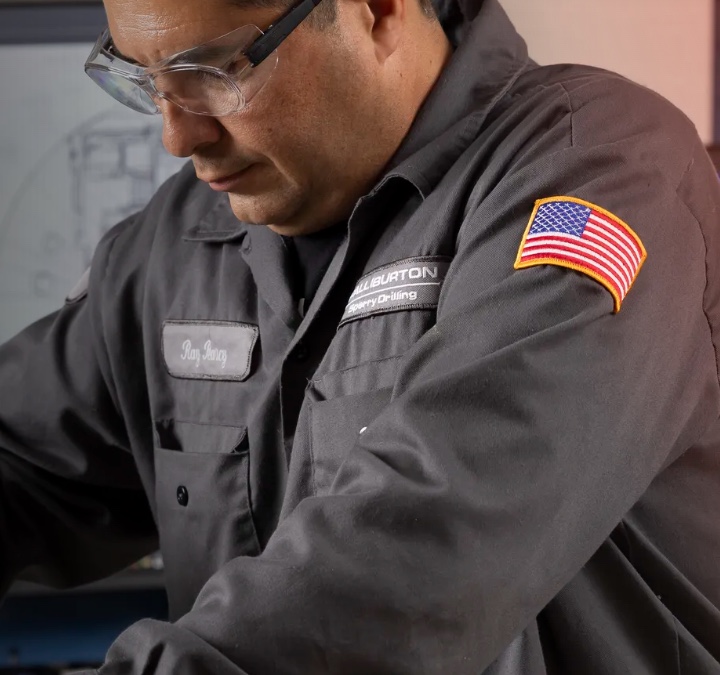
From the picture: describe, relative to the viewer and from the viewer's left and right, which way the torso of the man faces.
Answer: facing the viewer and to the left of the viewer

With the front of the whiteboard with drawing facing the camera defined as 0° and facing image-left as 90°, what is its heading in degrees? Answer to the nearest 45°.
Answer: approximately 0°
